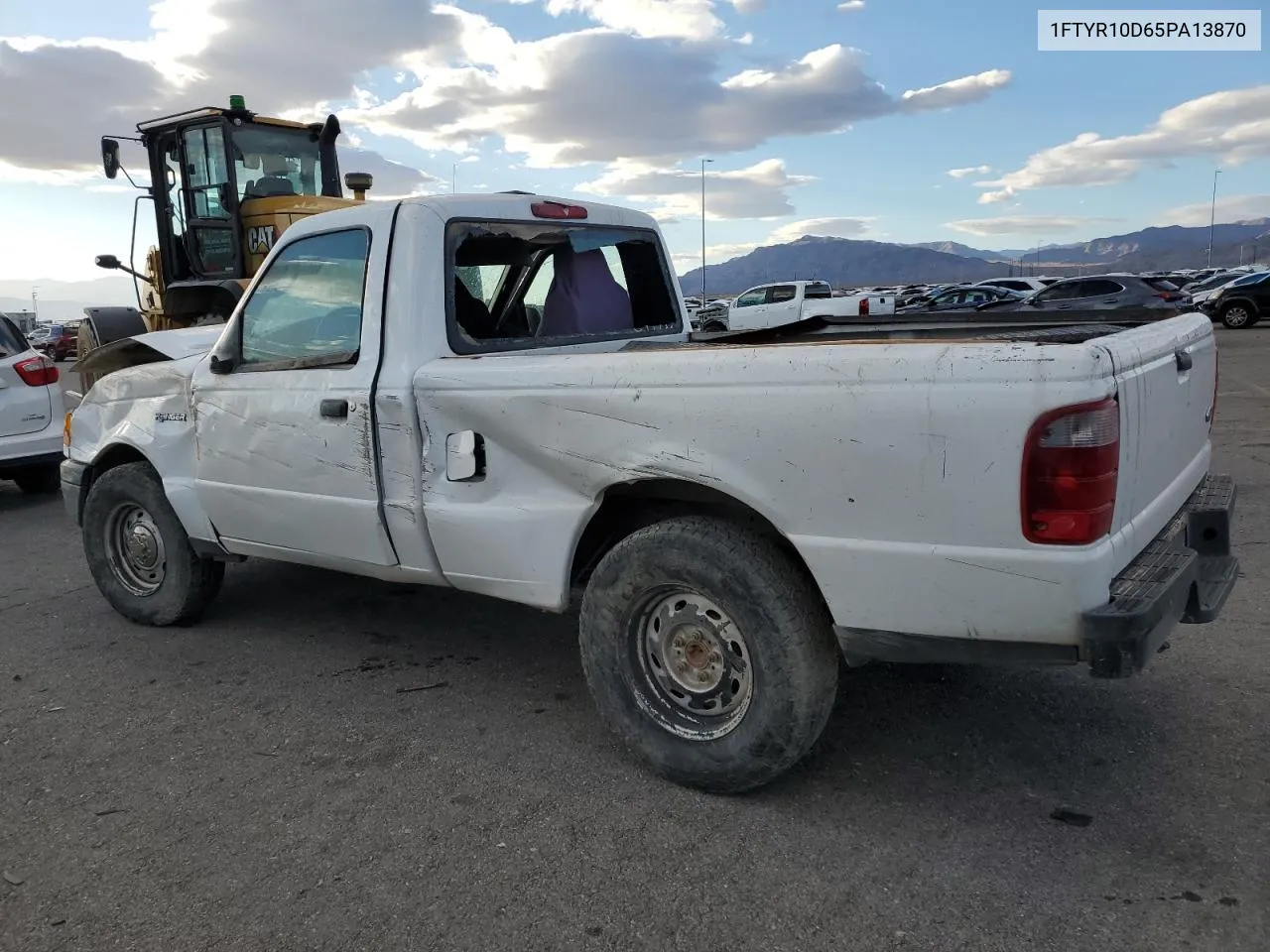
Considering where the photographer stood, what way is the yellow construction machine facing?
facing away from the viewer and to the left of the viewer

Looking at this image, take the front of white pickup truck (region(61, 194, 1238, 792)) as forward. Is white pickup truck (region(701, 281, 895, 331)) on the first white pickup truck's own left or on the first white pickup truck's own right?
on the first white pickup truck's own right

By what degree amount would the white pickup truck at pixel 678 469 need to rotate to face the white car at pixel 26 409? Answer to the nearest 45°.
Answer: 0° — it already faces it

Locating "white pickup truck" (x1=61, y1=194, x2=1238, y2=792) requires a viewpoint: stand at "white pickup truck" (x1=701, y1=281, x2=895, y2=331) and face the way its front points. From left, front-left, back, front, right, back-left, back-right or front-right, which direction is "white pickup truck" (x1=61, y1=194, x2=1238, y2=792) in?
back-left

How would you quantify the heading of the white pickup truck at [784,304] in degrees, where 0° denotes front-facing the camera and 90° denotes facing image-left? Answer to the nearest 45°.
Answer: approximately 135°

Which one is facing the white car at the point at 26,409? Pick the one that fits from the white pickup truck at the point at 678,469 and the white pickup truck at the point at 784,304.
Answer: the white pickup truck at the point at 678,469

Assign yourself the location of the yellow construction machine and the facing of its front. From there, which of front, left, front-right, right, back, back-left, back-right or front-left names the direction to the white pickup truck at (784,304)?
right

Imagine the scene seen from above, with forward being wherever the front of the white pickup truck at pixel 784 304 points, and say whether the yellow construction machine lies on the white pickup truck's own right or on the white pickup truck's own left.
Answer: on the white pickup truck's own left

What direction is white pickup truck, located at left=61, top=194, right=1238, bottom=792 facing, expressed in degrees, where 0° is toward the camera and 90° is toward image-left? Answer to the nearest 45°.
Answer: approximately 135°

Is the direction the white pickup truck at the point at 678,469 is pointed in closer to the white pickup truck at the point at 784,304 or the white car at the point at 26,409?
the white car

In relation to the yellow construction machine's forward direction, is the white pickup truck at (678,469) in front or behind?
behind
